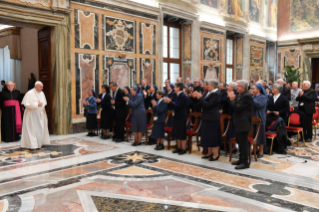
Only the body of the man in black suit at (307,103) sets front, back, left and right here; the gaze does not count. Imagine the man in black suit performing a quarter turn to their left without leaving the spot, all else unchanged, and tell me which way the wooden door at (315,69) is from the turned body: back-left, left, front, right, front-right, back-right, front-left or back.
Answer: back-left

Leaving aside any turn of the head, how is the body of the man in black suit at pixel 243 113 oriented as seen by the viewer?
to the viewer's left

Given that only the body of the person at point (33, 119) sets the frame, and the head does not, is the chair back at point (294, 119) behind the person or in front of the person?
in front

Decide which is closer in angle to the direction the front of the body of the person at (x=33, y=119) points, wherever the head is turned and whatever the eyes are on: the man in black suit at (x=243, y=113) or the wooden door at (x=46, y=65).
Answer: the man in black suit

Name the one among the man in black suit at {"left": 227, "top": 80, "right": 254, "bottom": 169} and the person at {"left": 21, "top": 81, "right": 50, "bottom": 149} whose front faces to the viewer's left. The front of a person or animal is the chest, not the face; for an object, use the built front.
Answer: the man in black suit

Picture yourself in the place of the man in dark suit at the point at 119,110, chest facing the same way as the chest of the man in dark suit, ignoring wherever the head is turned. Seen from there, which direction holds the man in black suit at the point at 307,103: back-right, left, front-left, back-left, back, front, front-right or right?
back-left

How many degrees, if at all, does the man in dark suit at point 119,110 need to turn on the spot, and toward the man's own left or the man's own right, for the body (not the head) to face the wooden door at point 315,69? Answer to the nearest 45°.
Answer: approximately 180°

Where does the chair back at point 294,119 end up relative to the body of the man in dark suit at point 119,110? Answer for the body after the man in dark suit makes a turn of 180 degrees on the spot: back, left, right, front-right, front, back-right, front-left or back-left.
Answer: front-right

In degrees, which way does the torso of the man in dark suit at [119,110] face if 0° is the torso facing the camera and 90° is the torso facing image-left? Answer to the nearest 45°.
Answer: approximately 45°

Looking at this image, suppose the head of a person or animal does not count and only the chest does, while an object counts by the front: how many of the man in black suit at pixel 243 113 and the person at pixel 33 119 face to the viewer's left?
1
